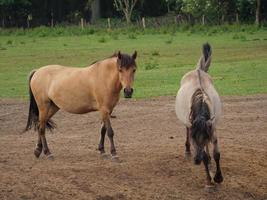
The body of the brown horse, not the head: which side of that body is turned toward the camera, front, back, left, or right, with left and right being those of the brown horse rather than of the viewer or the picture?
right

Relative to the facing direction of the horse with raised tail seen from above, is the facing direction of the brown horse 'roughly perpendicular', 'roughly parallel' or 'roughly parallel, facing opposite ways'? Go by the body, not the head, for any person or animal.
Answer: roughly perpendicular

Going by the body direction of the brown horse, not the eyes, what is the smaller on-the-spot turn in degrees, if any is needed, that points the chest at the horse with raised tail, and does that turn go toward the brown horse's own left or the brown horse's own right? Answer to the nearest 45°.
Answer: approximately 45° to the brown horse's own right
